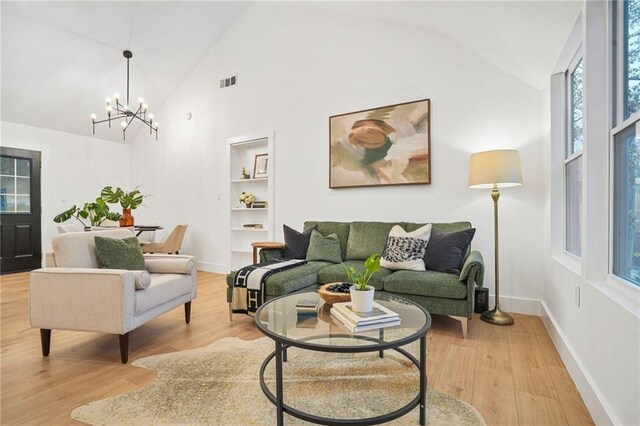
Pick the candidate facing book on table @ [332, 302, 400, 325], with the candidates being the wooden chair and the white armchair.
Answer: the white armchair

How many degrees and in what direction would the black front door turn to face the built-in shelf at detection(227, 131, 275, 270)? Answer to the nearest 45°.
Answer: approximately 45° to its left

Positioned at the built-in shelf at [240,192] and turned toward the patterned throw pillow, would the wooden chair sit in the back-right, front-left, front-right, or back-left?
back-right

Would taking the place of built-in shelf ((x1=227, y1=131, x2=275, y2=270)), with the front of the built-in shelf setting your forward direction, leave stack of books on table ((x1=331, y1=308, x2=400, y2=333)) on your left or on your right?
on your left

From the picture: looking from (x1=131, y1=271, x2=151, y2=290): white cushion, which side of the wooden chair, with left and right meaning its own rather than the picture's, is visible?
left

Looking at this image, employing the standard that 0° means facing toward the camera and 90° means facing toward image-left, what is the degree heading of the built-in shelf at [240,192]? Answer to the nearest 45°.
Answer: approximately 45°

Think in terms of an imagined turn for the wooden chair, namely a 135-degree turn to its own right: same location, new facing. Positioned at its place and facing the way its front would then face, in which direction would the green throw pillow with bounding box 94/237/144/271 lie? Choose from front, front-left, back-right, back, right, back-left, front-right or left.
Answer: back-right

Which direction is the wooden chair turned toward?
to the viewer's left

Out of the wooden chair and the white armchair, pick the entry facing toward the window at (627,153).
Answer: the white armchair
